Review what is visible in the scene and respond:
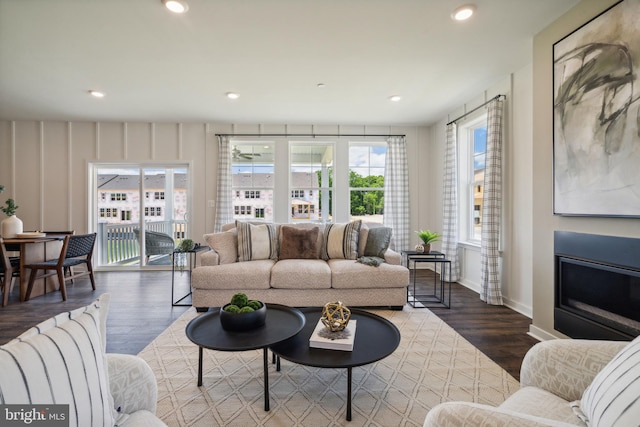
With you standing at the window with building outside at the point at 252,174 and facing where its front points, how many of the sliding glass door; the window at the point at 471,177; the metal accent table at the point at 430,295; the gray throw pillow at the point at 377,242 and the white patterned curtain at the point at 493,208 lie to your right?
1

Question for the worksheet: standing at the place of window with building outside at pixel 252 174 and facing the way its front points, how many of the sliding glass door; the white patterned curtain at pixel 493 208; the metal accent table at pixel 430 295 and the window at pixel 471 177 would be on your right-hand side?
1

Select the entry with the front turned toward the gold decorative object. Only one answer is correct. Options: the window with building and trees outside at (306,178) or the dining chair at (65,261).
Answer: the window with building and trees outside

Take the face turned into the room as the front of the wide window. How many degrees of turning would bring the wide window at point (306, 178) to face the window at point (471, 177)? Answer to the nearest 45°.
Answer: approximately 45° to its left

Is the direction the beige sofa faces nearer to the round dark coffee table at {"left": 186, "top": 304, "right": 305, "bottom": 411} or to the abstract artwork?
the round dark coffee table

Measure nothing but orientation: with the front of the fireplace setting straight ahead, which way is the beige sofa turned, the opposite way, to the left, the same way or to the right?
to the left

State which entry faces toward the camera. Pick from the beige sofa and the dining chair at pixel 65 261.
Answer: the beige sofa

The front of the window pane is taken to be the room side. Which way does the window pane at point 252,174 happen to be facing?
toward the camera

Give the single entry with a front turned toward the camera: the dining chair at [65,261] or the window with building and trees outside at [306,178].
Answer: the window with building and trees outside

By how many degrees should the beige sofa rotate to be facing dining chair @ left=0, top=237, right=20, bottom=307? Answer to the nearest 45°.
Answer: approximately 90° to its right

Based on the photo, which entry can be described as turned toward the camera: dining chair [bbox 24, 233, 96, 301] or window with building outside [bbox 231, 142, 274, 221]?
the window with building outside

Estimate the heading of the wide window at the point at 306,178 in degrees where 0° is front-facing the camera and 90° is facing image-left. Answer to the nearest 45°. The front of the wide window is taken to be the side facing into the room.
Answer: approximately 0°
